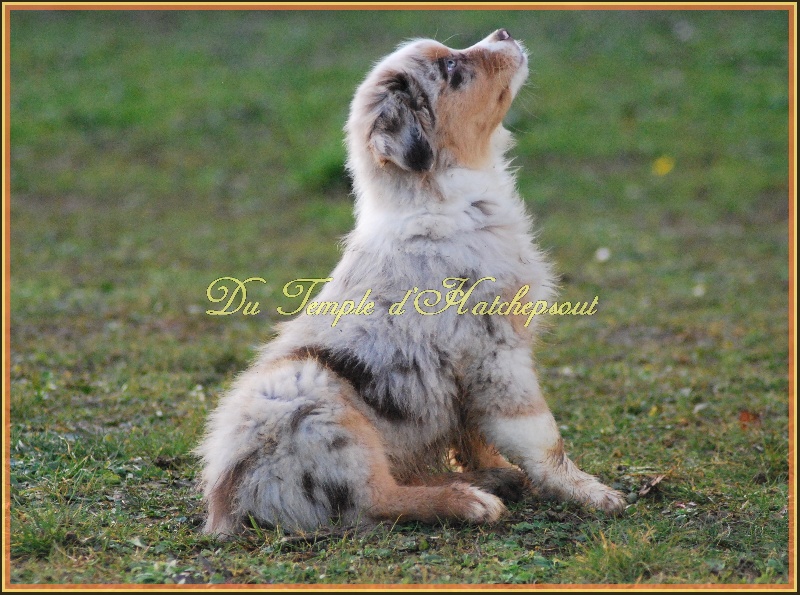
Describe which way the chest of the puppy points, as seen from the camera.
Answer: to the viewer's right

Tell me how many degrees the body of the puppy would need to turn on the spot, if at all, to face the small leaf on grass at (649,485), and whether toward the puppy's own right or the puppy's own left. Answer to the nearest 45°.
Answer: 0° — it already faces it

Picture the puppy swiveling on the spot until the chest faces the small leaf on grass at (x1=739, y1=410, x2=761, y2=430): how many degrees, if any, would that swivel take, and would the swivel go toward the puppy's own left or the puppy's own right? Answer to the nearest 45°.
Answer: approximately 45° to the puppy's own left

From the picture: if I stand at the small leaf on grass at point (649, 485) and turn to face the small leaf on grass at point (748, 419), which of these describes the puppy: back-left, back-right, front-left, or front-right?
back-left
